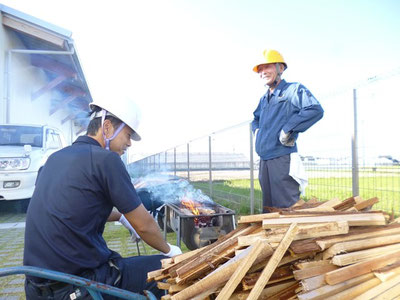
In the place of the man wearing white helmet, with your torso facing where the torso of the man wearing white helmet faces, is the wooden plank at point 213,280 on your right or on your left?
on your right

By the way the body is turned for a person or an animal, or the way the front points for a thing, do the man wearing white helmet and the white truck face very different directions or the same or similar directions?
very different directions

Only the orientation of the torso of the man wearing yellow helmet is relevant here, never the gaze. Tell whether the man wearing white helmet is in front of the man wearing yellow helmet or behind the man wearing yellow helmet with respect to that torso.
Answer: in front

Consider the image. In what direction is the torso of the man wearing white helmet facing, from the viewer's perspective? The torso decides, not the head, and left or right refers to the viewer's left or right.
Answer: facing away from the viewer and to the right of the viewer

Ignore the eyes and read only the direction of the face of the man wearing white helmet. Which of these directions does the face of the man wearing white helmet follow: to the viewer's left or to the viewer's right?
to the viewer's right

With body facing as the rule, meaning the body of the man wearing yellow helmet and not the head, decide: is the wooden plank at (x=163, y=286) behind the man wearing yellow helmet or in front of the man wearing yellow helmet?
in front

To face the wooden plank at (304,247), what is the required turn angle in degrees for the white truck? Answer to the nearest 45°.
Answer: approximately 45° to its left

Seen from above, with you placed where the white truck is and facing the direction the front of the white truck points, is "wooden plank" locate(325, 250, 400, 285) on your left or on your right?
on your left

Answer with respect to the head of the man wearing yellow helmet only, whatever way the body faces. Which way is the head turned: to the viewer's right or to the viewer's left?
to the viewer's left

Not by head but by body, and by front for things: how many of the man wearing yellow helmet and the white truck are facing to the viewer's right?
0
